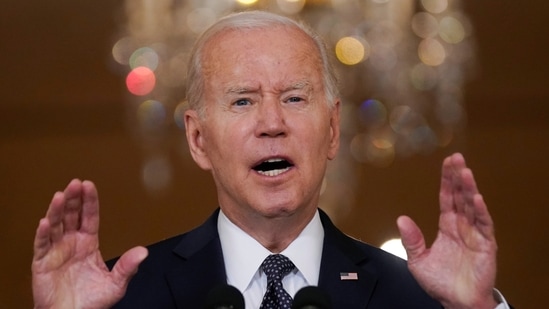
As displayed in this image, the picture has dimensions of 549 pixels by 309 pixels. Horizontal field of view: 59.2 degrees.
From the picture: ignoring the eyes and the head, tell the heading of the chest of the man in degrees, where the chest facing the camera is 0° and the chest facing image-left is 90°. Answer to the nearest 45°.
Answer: approximately 0°
